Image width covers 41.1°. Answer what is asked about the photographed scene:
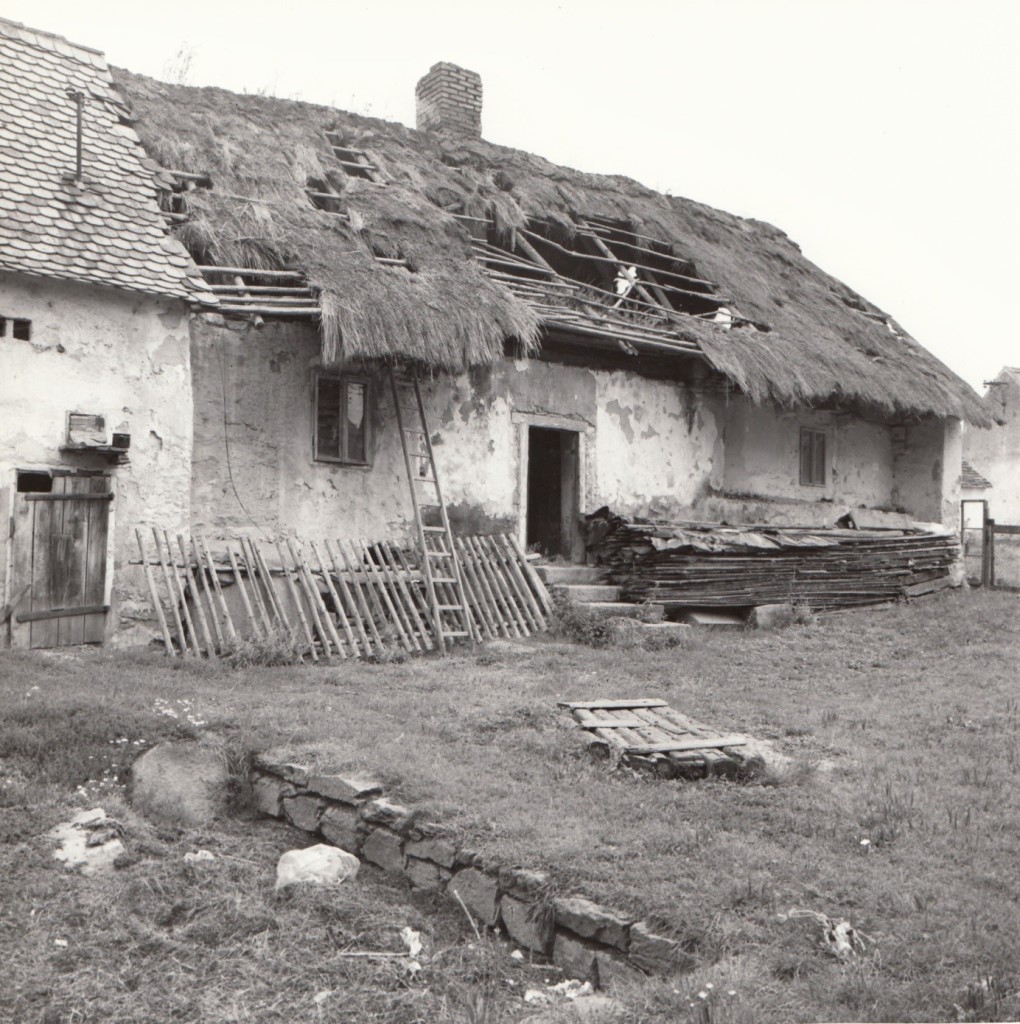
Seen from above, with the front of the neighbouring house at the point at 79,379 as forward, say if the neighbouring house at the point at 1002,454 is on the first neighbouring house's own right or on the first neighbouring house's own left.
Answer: on the first neighbouring house's own left

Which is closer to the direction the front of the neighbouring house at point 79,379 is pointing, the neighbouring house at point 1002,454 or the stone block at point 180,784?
the stone block

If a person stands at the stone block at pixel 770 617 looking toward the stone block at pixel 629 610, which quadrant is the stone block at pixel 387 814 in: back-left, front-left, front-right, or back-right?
front-left

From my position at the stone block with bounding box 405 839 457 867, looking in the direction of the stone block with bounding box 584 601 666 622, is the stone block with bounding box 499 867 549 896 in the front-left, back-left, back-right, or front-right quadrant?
back-right

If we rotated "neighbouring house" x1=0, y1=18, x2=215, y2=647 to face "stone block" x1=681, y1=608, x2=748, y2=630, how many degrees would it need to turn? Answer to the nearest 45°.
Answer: approximately 45° to its left

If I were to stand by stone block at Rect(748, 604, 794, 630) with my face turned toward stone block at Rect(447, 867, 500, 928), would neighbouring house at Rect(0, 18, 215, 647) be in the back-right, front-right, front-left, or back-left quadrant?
front-right

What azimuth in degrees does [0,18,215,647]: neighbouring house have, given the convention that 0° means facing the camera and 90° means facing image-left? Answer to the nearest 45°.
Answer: approximately 315°

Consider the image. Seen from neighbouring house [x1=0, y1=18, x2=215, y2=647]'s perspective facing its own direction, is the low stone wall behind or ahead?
ahead

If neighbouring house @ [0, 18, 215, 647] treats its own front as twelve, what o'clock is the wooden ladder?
The wooden ladder is roughly at 10 o'clock from the neighbouring house.

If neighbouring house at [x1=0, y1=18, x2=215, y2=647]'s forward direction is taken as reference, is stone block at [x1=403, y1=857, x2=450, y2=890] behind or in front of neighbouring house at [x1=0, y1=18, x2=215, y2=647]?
in front

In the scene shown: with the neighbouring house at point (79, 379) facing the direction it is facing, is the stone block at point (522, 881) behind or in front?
in front

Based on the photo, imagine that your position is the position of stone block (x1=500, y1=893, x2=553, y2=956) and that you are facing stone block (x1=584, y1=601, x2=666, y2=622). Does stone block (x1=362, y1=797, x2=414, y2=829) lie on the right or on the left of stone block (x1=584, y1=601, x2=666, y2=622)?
left
